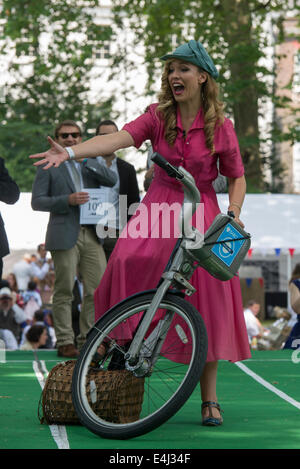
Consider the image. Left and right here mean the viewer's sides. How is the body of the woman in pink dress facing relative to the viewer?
facing the viewer and to the left of the viewer

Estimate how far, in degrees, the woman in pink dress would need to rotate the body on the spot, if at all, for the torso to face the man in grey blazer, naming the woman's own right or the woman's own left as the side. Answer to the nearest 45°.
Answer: approximately 135° to the woman's own right

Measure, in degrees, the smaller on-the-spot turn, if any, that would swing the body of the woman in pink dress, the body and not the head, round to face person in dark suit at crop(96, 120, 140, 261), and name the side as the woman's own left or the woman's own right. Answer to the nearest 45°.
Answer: approximately 135° to the woman's own right

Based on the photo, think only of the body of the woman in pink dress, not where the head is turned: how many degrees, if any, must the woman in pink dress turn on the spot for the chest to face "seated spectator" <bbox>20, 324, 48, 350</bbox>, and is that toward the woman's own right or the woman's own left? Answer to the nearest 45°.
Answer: approximately 135° to the woman's own right

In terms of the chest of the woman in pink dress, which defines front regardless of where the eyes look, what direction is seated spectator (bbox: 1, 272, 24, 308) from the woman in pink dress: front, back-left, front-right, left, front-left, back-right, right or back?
back-right

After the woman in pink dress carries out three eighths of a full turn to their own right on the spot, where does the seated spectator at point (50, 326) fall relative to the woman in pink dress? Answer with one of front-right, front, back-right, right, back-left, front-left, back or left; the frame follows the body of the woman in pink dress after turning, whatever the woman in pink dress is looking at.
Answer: front

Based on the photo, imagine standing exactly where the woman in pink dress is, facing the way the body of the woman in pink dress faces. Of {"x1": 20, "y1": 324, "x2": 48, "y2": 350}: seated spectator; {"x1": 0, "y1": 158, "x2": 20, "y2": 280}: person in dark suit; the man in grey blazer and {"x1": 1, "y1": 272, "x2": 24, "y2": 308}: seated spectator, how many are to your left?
0

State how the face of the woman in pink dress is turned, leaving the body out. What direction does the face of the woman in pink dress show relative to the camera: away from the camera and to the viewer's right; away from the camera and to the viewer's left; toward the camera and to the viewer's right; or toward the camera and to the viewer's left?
toward the camera and to the viewer's left

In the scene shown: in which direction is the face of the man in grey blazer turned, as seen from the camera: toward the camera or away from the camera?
toward the camera

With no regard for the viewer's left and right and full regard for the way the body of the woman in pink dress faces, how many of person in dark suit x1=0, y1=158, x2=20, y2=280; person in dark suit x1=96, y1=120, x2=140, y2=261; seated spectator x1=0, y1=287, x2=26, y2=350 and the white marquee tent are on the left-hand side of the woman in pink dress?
0

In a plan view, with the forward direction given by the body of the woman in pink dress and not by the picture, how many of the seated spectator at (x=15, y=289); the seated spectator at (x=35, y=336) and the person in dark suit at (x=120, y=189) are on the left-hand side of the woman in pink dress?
0

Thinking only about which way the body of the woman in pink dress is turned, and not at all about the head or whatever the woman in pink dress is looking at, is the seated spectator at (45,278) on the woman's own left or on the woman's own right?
on the woman's own right

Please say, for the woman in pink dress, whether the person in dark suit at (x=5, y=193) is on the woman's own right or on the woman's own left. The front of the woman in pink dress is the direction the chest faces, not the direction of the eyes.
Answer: on the woman's own right
